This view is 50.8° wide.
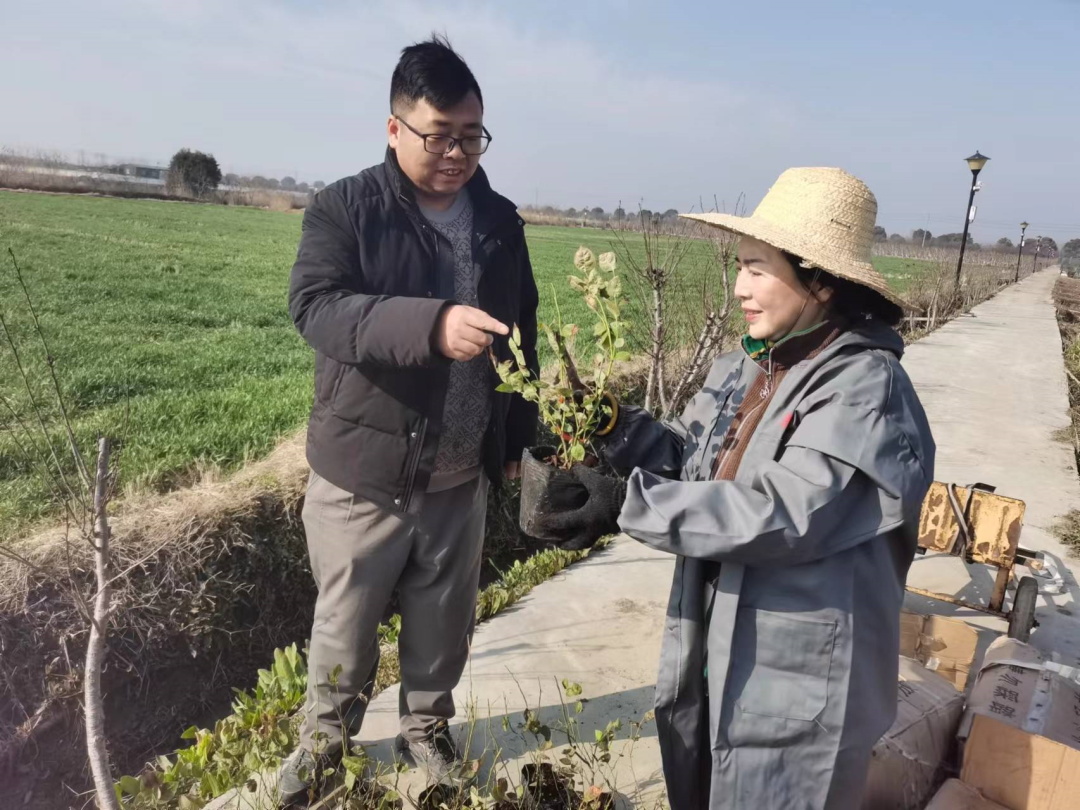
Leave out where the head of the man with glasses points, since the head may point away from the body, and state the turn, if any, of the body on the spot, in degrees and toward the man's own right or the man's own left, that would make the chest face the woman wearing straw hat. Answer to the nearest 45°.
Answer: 0° — they already face them

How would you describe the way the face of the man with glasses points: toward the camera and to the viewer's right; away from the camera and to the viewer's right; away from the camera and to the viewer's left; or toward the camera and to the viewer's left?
toward the camera and to the viewer's right

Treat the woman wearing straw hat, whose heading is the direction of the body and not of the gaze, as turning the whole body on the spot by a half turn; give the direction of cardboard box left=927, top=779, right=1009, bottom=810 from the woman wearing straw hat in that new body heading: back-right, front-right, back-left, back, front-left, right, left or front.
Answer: front

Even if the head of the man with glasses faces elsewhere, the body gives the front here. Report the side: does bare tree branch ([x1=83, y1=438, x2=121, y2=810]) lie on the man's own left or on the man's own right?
on the man's own right

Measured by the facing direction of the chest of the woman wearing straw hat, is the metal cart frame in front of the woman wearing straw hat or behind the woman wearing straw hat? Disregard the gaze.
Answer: behind

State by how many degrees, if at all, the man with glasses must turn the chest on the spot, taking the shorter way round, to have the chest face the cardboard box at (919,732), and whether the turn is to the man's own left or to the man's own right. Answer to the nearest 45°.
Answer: approximately 45° to the man's own left

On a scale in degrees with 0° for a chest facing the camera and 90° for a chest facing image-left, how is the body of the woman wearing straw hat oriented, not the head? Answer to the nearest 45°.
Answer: approximately 45°

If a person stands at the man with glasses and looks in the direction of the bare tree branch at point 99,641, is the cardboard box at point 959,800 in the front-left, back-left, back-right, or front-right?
back-left

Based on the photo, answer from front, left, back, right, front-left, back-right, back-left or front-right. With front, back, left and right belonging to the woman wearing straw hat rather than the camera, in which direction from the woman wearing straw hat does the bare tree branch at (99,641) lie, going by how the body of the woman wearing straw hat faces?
front-right

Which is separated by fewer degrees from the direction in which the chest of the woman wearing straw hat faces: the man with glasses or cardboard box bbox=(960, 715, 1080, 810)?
the man with glasses

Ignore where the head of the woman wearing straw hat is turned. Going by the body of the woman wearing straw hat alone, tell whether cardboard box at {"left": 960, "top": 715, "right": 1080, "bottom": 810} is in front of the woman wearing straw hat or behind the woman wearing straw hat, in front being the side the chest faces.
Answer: behind
